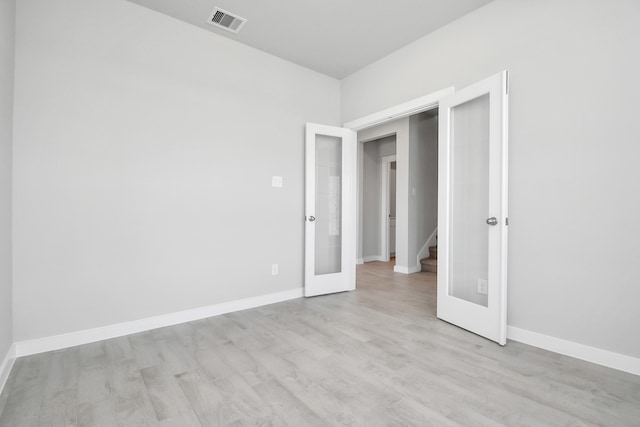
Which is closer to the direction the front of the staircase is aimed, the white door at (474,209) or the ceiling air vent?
the ceiling air vent

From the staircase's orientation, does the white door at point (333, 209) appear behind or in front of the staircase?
in front

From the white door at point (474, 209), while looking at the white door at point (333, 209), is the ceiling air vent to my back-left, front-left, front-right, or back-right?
front-left

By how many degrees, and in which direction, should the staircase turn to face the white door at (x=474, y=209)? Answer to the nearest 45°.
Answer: approximately 45° to its left

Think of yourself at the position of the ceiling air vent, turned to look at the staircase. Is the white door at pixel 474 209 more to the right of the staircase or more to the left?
right

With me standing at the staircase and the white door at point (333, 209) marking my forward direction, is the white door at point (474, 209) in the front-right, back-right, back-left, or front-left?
front-left

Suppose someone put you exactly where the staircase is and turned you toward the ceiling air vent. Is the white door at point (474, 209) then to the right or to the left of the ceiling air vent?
left
